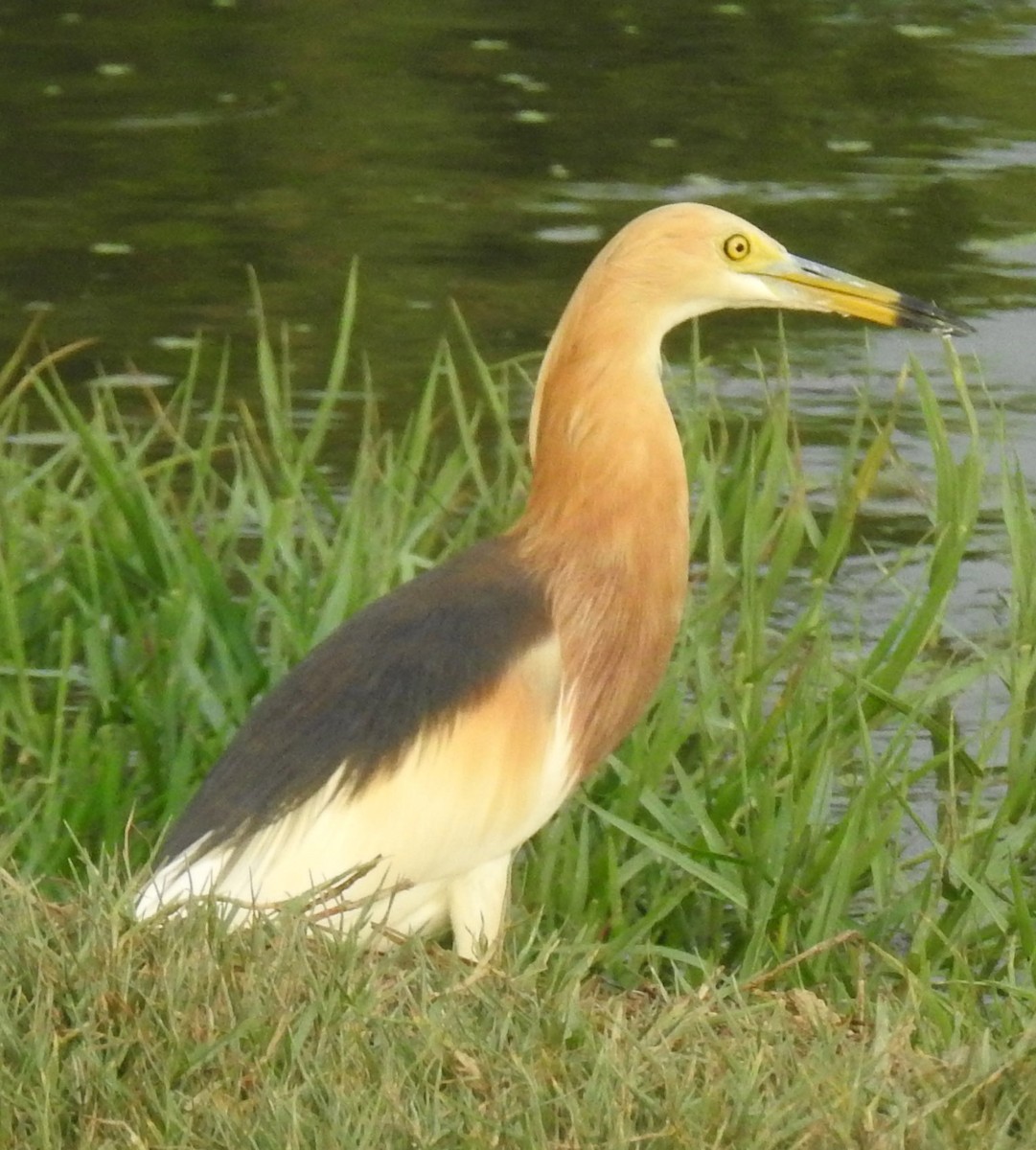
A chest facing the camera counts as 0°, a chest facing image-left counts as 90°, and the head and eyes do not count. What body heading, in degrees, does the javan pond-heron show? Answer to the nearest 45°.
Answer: approximately 270°
